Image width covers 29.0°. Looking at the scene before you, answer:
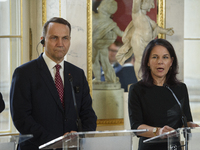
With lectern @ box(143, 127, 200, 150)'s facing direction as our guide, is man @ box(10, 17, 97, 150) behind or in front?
behind

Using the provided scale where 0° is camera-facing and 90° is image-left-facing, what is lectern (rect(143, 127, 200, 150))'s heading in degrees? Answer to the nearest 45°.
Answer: approximately 315°

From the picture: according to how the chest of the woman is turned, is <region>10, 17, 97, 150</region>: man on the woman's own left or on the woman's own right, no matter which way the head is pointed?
on the woman's own right

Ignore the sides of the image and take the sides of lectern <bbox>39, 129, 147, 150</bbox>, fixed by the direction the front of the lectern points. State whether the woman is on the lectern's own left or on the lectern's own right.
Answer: on the lectern's own left

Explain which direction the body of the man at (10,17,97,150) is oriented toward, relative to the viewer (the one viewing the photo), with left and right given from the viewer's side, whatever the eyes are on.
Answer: facing the viewer and to the right of the viewer

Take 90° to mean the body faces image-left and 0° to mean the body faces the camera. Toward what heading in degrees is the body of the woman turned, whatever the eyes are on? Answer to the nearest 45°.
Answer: approximately 0°

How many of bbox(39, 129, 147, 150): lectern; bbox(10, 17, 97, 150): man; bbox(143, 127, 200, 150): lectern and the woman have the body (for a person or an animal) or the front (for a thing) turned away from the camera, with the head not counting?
0

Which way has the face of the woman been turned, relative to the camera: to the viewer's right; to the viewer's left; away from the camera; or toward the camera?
toward the camera

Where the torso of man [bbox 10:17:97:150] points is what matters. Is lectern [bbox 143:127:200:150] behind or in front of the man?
in front

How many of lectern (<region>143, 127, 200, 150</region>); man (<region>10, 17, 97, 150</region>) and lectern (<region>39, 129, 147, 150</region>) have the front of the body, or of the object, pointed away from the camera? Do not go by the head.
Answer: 0

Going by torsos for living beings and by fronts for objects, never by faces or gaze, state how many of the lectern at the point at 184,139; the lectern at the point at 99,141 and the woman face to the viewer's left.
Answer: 0

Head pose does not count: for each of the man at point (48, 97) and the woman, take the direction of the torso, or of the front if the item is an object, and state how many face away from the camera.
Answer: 0

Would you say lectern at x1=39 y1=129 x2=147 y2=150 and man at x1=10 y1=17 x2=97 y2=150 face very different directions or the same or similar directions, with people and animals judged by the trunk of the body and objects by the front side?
same or similar directions
